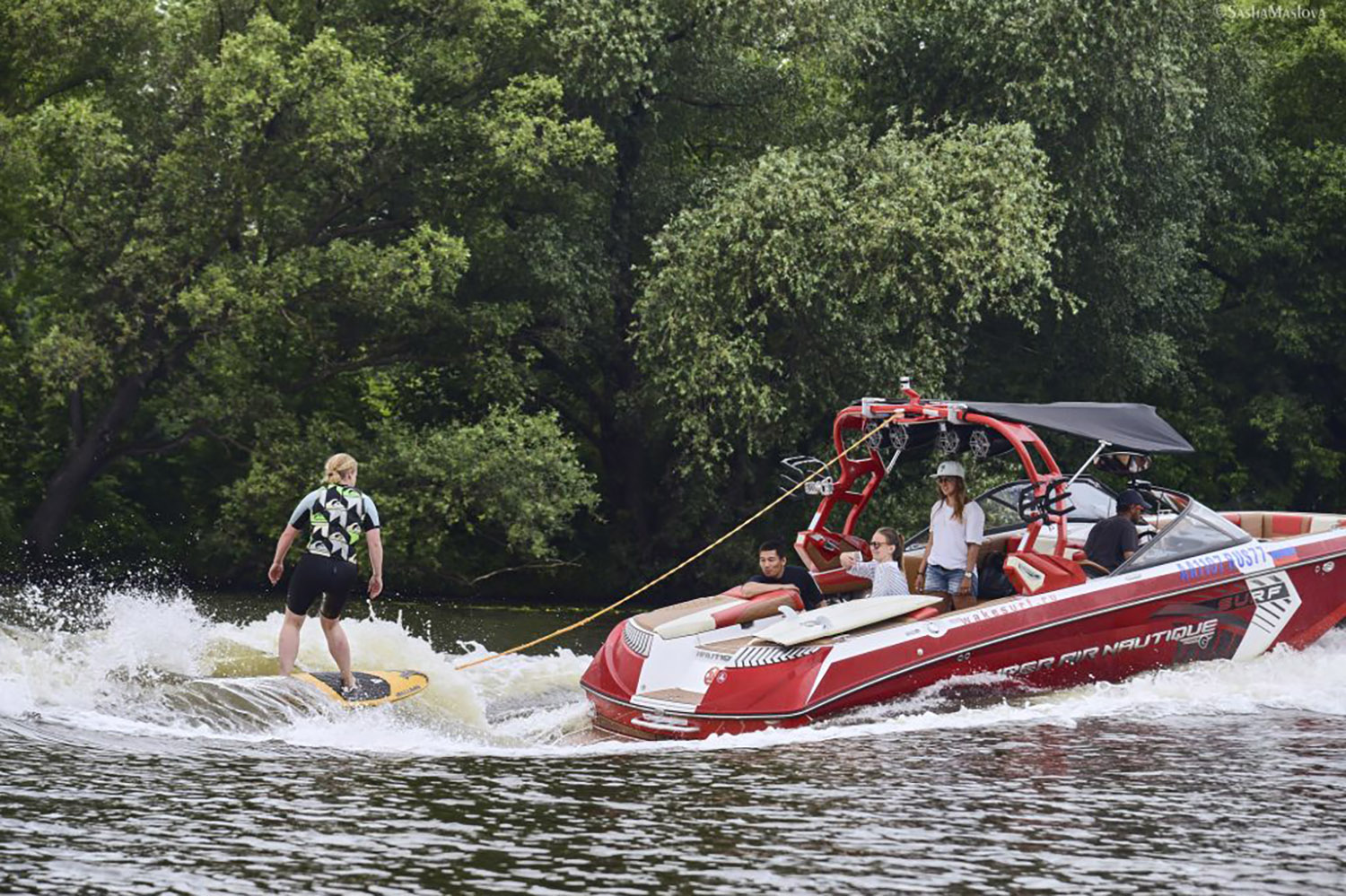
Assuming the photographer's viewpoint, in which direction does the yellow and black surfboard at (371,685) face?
facing to the right of the viewer

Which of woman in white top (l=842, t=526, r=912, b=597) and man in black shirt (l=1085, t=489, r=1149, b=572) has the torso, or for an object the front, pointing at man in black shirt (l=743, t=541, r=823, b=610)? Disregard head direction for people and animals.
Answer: the woman in white top

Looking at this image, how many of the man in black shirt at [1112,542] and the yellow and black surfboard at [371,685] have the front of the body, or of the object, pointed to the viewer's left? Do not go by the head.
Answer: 0

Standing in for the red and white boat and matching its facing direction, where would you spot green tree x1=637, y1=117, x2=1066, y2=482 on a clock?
The green tree is roughly at 10 o'clock from the red and white boat.

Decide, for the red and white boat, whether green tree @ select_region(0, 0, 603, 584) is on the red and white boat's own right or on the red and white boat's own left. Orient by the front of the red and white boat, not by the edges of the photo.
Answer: on the red and white boat's own left

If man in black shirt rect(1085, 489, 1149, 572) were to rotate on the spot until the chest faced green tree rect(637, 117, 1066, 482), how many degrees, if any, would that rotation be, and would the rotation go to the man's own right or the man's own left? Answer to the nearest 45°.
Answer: approximately 45° to the man's own left

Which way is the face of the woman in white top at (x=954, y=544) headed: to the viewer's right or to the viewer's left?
to the viewer's left

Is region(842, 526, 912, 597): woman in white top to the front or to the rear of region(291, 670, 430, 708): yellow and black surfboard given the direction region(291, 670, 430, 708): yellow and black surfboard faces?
to the front

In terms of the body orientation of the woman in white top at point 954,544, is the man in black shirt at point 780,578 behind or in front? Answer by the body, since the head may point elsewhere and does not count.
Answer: in front

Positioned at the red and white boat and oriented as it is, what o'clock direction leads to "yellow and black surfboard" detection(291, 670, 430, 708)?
The yellow and black surfboard is roughly at 7 o'clock from the red and white boat.

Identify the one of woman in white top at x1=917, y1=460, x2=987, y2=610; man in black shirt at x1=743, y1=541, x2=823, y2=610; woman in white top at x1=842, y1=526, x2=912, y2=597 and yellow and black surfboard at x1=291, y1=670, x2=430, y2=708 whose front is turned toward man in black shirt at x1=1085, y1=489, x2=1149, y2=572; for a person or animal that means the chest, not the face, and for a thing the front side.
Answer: the yellow and black surfboard

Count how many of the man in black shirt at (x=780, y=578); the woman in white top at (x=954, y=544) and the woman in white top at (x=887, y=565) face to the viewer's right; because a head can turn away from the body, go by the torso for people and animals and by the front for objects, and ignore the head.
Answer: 0

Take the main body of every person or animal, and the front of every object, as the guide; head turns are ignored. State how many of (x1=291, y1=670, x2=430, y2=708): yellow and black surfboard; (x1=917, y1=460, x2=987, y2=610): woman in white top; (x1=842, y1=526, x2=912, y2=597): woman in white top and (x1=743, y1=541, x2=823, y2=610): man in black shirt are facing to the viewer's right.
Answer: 1

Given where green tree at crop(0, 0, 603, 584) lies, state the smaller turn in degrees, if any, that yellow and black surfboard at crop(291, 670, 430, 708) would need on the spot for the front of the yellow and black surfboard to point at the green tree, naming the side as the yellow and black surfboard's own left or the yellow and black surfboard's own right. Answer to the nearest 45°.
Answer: approximately 90° to the yellow and black surfboard's own left

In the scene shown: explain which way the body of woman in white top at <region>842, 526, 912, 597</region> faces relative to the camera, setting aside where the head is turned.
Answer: to the viewer's left

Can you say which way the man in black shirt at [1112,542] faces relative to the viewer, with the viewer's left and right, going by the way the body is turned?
facing away from the viewer and to the right of the viewer

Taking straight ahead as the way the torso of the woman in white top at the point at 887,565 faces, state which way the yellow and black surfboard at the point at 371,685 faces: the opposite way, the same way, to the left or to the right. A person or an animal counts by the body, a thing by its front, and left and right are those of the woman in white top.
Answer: the opposite way
